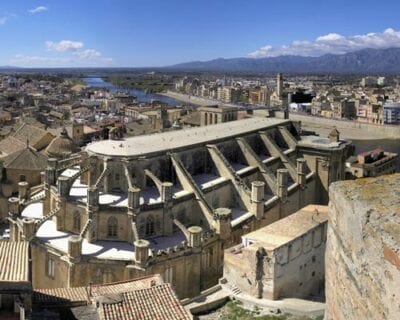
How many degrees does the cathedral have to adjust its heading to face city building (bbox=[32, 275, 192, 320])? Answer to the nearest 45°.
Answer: approximately 135° to its right

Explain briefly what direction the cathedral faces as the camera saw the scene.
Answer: facing away from the viewer and to the right of the viewer

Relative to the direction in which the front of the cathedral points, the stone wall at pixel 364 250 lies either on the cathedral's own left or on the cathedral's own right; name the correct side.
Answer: on the cathedral's own right

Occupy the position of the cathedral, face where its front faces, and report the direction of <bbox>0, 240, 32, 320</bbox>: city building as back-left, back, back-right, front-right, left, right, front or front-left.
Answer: back-right
